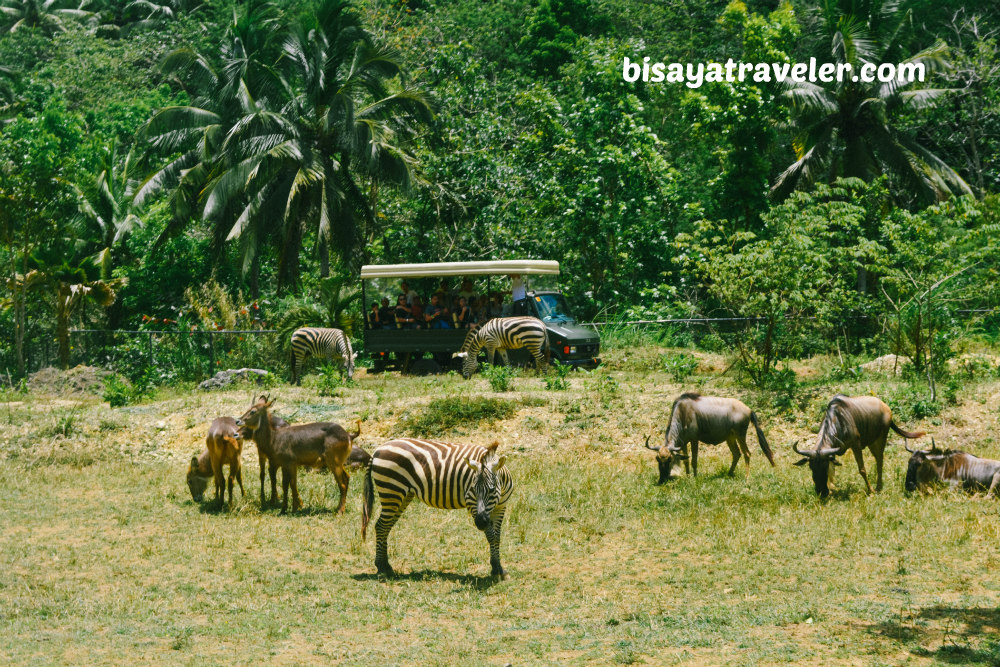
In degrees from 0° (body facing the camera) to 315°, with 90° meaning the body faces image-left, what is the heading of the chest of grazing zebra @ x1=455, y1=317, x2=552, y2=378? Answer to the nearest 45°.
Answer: approximately 90°

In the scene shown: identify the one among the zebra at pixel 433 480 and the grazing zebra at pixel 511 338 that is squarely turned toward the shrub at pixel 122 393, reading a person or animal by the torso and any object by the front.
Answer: the grazing zebra

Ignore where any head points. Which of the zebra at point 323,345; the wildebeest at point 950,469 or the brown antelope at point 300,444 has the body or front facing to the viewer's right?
the zebra

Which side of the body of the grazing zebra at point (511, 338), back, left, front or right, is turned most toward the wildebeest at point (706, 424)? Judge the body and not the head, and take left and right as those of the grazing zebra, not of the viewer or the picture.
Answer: left

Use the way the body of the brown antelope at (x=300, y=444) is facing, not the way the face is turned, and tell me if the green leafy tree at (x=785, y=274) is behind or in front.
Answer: behind

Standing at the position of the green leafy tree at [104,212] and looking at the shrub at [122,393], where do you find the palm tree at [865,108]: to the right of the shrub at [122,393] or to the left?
left

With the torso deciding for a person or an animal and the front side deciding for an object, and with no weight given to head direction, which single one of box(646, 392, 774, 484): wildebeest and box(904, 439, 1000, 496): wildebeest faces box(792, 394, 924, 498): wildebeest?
box(904, 439, 1000, 496): wildebeest

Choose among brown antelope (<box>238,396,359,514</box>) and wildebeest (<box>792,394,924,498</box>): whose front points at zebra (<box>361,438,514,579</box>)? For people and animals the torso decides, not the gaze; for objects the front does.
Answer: the wildebeest

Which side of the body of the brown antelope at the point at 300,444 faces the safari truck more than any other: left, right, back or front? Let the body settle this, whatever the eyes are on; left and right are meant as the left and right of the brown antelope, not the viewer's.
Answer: right

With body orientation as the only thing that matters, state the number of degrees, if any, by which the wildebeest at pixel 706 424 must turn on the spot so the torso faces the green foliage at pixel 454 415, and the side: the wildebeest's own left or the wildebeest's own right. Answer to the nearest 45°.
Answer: approximately 45° to the wildebeest's own right
